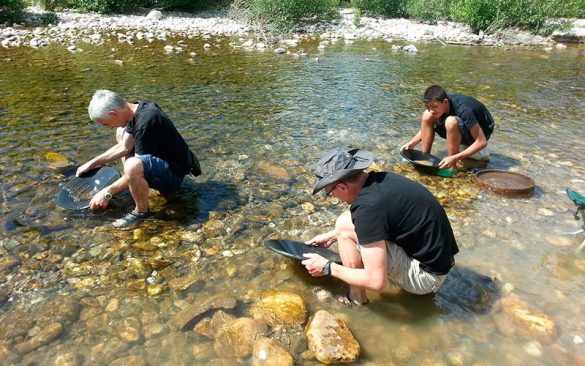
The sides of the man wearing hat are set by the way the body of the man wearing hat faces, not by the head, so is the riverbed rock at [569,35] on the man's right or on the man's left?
on the man's right

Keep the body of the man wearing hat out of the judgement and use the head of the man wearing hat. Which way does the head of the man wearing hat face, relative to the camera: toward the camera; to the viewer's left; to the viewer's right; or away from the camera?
to the viewer's left

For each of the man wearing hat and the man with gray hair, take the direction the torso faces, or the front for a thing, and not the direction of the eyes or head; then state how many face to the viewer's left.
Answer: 2

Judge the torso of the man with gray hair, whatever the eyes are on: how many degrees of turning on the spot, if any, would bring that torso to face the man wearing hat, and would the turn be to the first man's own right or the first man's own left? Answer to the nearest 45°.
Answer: approximately 135° to the first man's own left

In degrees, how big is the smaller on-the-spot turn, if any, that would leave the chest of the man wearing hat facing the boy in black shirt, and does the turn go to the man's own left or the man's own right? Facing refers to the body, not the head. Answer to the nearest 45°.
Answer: approximately 90° to the man's own right

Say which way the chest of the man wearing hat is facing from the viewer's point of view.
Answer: to the viewer's left

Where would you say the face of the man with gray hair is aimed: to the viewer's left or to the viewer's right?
to the viewer's left

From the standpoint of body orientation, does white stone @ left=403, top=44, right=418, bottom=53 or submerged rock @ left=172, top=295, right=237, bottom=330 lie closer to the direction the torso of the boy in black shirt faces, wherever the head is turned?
the submerged rock

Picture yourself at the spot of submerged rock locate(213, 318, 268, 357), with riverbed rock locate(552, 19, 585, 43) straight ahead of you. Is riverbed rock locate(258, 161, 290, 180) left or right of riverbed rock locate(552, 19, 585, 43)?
left

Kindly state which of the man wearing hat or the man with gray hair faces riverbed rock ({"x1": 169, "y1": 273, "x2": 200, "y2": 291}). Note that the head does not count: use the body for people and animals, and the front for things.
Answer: the man wearing hat

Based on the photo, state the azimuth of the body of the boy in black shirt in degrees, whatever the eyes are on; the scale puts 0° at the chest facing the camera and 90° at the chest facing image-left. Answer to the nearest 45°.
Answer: approximately 45°

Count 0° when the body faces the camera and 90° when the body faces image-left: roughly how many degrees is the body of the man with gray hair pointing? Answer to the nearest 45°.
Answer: approximately 90°

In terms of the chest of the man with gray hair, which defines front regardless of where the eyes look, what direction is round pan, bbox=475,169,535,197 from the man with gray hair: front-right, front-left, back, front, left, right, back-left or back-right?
back

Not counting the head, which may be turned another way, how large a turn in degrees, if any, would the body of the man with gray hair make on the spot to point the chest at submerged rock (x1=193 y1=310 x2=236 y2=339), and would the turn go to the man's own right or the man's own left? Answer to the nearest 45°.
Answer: approximately 90° to the man's own left

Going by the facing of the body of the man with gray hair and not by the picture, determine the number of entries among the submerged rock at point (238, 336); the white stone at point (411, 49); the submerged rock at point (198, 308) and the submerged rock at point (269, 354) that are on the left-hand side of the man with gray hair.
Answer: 3

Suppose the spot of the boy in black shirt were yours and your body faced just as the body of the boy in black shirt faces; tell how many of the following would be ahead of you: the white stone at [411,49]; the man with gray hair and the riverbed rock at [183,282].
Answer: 2

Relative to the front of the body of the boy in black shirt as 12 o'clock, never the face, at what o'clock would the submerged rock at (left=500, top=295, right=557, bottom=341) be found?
The submerged rock is roughly at 10 o'clock from the boy in black shirt.
